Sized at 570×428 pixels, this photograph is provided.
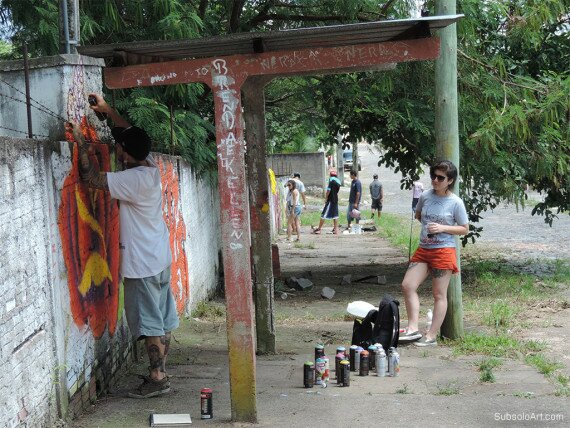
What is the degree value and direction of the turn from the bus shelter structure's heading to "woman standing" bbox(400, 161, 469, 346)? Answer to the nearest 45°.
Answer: approximately 45° to its left

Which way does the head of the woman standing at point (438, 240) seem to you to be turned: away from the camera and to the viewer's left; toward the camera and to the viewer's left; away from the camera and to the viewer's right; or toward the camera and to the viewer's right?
toward the camera and to the viewer's left

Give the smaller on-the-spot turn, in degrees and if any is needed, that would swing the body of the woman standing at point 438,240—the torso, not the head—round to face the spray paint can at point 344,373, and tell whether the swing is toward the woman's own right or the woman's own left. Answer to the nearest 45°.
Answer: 0° — they already face it

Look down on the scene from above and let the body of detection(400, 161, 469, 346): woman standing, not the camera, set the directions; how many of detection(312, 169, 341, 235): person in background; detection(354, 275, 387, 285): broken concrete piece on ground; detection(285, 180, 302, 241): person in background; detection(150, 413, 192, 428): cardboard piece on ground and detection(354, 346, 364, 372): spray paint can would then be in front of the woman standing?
2

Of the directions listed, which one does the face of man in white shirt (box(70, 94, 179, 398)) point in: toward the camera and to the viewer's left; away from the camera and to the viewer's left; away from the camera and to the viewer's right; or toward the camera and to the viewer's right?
away from the camera and to the viewer's left

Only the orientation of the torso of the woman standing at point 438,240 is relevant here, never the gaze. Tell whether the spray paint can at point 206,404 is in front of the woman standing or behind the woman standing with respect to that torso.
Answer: in front

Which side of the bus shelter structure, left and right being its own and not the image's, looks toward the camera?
right
